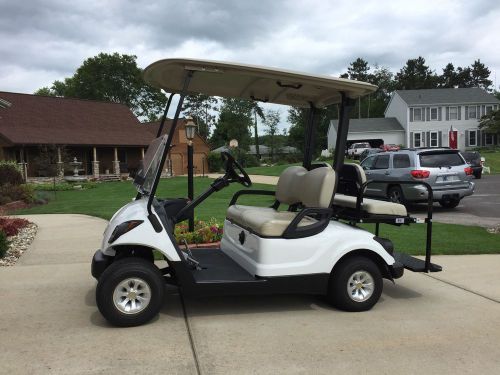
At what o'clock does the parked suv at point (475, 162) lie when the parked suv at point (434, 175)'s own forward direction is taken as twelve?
the parked suv at point (475, 162) is roughly at 2 o'clock from the parked suv at point (434, 175).

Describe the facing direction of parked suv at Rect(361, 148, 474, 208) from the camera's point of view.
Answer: facing away from the viewer and to the left of the viewer

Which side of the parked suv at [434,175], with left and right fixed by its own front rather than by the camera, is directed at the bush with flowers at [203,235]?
left

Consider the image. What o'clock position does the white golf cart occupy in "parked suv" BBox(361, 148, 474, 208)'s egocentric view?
The white golf cart is roughly at 8 o'clock from the parked suv.

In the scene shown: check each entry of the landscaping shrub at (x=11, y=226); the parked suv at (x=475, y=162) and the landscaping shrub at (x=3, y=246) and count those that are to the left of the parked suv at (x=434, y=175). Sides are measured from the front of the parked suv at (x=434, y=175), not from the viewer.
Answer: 2

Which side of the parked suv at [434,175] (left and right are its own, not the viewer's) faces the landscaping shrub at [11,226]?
left

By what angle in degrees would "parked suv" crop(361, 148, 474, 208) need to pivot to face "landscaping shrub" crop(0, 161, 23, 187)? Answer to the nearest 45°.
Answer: approximately 45° to its left

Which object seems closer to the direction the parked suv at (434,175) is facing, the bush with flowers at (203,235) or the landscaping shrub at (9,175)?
the landscaping shrub
